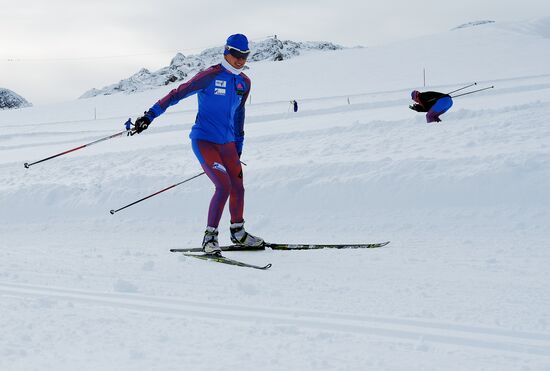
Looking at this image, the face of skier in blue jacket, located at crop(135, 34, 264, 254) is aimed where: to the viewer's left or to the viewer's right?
to the viewer's right

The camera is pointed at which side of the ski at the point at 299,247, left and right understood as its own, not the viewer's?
right

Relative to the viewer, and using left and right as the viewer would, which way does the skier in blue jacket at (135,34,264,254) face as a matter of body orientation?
facing the viewer and to the right of the viewer

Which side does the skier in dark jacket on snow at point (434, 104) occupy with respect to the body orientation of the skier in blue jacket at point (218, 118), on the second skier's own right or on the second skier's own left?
on the second skier's own left
